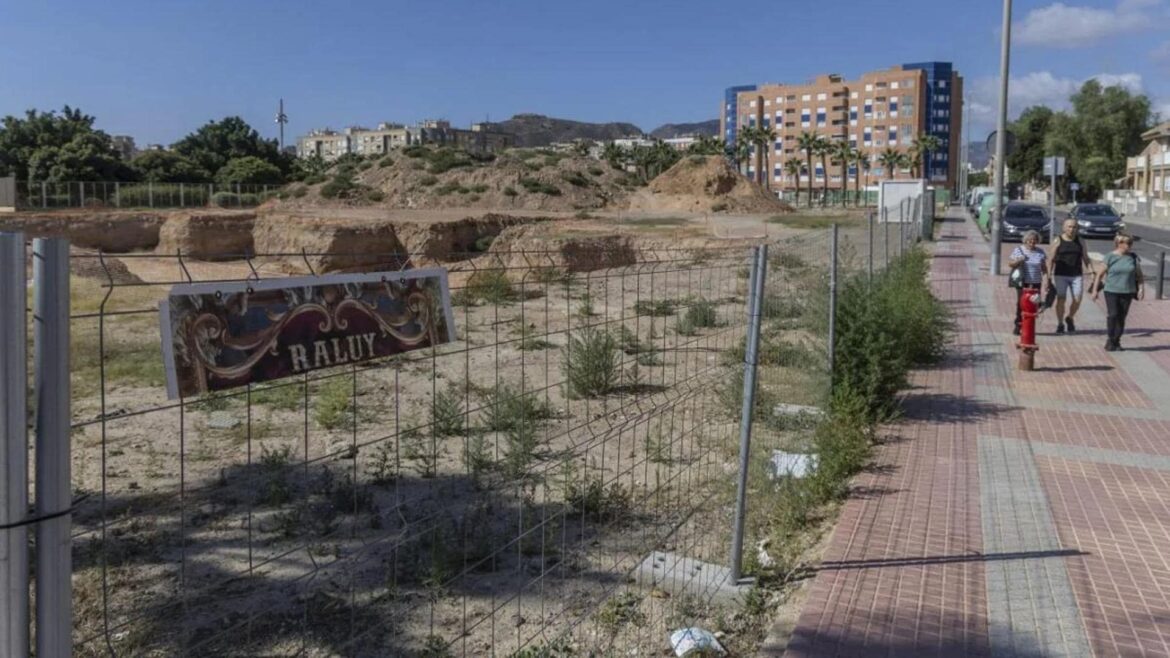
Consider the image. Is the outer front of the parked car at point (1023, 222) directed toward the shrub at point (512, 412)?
yes

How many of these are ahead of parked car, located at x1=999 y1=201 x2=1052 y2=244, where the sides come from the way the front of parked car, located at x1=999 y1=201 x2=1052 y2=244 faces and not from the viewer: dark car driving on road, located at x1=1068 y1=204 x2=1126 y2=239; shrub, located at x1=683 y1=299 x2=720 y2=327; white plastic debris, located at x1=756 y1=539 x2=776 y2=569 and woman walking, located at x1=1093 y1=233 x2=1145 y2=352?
3

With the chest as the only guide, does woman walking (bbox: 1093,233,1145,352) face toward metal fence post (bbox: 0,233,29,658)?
yes

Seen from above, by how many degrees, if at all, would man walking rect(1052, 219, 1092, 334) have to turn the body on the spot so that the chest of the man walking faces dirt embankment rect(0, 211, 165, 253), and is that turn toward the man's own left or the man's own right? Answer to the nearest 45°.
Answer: approximately 135° to the man's own right

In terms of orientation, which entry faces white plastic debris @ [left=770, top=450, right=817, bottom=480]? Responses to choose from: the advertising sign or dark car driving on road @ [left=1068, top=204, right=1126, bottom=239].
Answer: the dark car driving on road

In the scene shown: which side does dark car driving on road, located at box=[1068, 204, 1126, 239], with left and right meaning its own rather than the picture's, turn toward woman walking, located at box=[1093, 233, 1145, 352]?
front

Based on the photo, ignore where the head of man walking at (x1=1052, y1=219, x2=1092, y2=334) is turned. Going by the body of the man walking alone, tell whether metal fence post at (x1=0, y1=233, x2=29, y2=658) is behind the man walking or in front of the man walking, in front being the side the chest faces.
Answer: in front

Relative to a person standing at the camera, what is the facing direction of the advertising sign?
facing the viewer and to the right of the viewer

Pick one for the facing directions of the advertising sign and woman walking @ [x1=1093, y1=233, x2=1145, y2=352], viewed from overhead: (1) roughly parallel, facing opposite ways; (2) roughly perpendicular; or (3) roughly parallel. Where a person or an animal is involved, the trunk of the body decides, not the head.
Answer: roughly perpendicular

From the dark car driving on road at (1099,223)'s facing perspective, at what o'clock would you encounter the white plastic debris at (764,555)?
The white plastic debris is roughly at 12 o'clock from the dark car driving on road.

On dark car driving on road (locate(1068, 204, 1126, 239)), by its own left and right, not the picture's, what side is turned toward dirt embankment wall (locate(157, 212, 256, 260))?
right

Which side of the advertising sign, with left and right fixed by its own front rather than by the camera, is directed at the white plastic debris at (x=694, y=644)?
left
